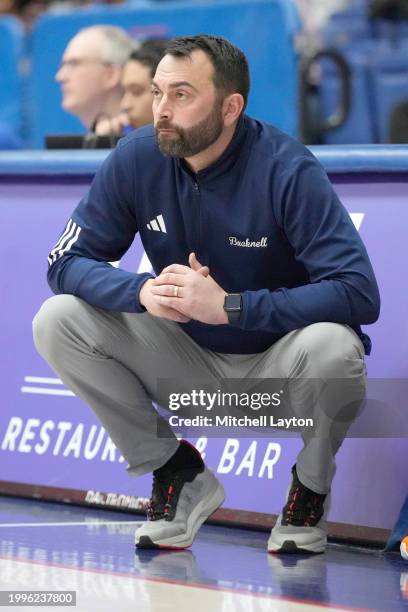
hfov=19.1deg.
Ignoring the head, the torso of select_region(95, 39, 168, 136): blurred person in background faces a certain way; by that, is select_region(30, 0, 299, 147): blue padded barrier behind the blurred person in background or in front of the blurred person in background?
behind

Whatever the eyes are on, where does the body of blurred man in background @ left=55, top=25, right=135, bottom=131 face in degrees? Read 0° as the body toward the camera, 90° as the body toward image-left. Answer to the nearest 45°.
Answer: approximately 90°

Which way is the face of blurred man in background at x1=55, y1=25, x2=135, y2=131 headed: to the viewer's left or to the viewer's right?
to the viewer's left
